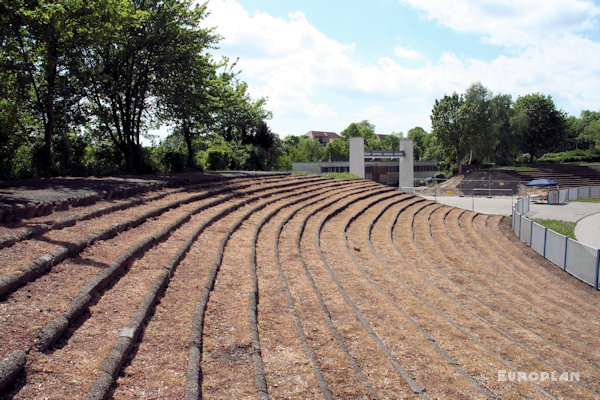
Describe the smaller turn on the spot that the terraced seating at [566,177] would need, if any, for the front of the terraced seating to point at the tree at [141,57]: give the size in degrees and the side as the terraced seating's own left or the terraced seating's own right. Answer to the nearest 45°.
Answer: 0° — it already faces it

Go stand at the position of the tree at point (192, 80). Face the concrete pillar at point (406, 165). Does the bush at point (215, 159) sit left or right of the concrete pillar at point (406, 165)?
left

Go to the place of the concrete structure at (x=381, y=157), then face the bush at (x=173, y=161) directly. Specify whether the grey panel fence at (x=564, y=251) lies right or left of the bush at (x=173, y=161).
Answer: left

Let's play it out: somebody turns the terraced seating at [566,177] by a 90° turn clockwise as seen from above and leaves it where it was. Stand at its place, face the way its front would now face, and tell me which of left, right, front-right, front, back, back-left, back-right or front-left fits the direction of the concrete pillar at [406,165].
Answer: front-left

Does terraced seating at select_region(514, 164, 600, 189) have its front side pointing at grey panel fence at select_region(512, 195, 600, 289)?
yes

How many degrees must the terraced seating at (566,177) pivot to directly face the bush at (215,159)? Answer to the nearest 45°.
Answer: approximately 45° to its right

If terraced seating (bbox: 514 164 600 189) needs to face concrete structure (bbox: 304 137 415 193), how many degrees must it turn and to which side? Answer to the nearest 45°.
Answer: approximately 45° to its right

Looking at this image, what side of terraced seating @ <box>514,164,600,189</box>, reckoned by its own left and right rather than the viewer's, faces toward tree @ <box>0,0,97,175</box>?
front

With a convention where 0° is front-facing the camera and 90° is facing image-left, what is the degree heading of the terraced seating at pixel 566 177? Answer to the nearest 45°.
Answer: approximately 0°

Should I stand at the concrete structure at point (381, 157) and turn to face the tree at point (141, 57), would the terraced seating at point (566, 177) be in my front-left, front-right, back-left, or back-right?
back-left

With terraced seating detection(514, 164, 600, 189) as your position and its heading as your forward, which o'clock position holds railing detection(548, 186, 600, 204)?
The railing is roughly at 12 o'clock from the terraced seating.

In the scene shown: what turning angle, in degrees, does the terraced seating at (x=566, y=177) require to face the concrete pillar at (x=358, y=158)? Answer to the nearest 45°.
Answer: approximately 45° to its right
